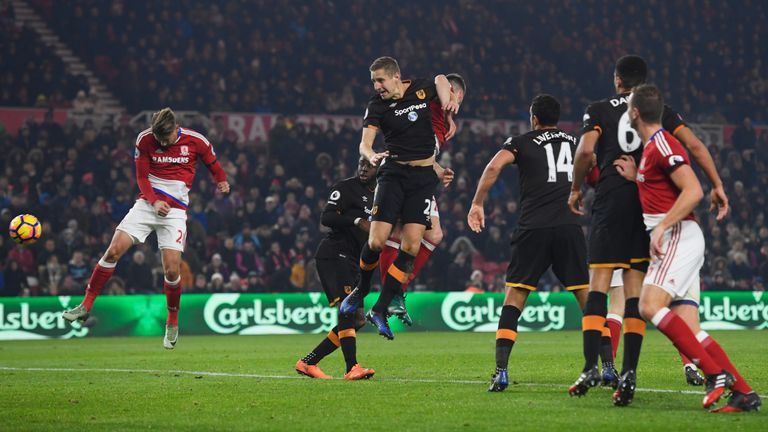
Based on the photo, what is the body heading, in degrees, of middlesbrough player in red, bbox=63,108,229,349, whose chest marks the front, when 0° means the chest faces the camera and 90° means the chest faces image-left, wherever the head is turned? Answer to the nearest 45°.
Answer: approximately 0°

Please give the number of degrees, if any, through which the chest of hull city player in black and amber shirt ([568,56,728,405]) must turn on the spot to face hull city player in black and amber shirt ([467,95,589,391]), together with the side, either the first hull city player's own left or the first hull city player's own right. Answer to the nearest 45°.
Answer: approximately 45° to the first hull city player's own left

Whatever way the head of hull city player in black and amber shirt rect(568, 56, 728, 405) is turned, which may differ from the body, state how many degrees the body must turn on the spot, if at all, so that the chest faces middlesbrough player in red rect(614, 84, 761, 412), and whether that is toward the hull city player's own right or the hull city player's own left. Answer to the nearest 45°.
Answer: approximately 135° to the hull city player's own right

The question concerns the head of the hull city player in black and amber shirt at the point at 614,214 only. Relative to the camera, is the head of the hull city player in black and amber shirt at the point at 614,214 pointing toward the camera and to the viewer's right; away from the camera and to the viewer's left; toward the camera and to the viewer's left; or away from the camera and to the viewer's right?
away from the camera and to the viewer's left

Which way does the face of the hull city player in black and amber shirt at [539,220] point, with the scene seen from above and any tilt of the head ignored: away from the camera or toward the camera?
away from the camera

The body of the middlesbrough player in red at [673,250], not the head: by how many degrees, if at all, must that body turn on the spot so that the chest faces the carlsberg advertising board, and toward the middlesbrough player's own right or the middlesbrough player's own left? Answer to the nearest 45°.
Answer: approximately 45° to the middlesbrough player's own right

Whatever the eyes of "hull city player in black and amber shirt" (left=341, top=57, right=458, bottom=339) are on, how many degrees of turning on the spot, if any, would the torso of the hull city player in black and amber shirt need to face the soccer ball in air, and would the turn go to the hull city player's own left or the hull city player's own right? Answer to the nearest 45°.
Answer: approximately 135° to the hull city player's own right

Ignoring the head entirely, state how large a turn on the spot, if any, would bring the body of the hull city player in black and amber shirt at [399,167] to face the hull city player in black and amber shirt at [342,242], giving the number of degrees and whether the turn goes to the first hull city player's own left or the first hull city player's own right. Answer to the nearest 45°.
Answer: approximately 135° to the first hull city player's own right

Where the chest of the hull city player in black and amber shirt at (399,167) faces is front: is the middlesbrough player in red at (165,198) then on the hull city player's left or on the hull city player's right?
on the hull city player's right

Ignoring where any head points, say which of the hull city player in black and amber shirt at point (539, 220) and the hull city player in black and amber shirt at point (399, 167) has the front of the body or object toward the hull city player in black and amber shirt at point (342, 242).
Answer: the hull city player in black and amber shirt at point (539, 220)

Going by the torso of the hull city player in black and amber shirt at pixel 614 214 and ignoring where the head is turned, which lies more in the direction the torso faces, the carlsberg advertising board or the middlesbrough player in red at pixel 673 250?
the carlsberg advertising board

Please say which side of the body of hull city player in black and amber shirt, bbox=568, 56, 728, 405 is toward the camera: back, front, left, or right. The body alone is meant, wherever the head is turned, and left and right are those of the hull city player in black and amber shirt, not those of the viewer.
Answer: back
